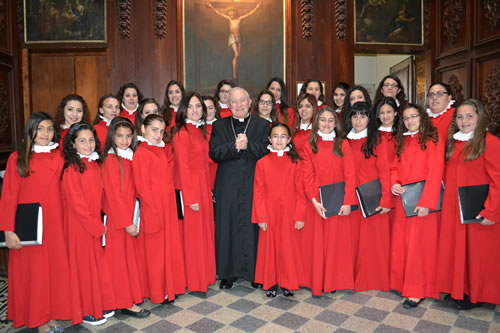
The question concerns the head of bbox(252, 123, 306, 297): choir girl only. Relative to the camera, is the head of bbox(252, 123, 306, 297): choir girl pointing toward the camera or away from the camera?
toward the camera

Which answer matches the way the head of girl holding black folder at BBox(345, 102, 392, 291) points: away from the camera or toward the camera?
toward the camera

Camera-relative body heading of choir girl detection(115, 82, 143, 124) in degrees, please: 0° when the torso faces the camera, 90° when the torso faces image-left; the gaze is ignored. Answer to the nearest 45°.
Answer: approximately 0°

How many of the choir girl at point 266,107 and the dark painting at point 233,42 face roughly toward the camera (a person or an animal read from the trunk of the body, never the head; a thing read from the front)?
2

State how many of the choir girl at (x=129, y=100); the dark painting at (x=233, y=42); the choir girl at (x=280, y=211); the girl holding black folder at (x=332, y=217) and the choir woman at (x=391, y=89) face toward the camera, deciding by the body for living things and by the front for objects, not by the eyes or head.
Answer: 5

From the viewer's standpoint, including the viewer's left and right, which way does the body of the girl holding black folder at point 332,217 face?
facing the viewer

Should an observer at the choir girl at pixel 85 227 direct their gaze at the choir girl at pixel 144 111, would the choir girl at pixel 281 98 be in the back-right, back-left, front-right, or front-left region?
front-right

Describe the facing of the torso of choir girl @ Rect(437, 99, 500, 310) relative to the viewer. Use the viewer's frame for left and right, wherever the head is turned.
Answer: facing the viewer and to the left of the viewer

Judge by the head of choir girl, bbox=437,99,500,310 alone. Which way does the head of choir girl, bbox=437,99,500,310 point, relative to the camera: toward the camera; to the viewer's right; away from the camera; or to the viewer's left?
toward the camera

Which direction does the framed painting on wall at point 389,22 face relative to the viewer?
toward the camera
